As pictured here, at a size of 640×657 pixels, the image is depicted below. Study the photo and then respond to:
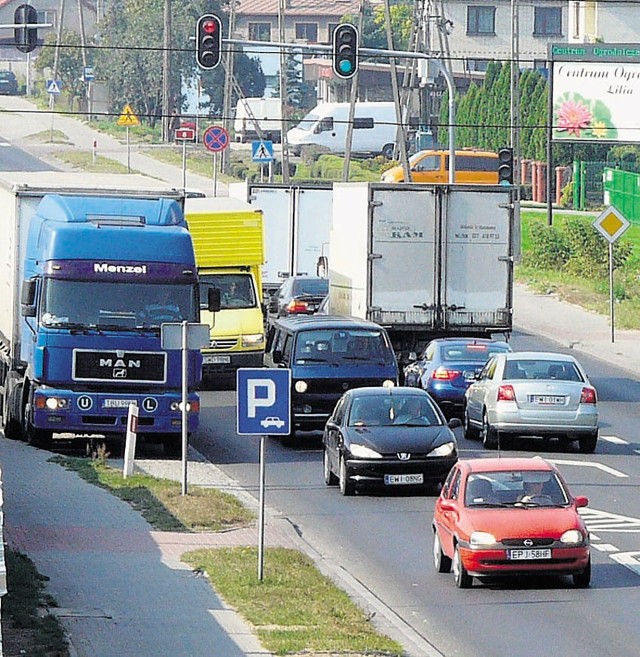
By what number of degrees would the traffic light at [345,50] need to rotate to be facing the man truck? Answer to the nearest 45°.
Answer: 0° — it already faces it

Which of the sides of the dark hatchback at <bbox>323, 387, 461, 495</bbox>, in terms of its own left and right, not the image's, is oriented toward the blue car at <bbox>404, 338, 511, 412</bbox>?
back

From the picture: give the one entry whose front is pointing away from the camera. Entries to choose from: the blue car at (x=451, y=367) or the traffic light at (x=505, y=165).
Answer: the blue car

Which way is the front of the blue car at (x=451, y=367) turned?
away from the camera

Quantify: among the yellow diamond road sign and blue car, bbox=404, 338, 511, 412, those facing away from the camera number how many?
1

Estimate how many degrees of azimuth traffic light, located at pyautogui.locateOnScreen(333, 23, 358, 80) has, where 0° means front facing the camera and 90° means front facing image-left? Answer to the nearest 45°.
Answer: approximately 0°

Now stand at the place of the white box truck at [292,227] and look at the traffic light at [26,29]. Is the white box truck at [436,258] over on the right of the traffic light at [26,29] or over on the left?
left

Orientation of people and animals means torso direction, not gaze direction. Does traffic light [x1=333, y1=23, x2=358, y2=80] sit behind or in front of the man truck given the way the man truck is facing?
behind

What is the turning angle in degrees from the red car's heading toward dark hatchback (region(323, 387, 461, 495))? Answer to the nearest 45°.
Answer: approximately 180°
